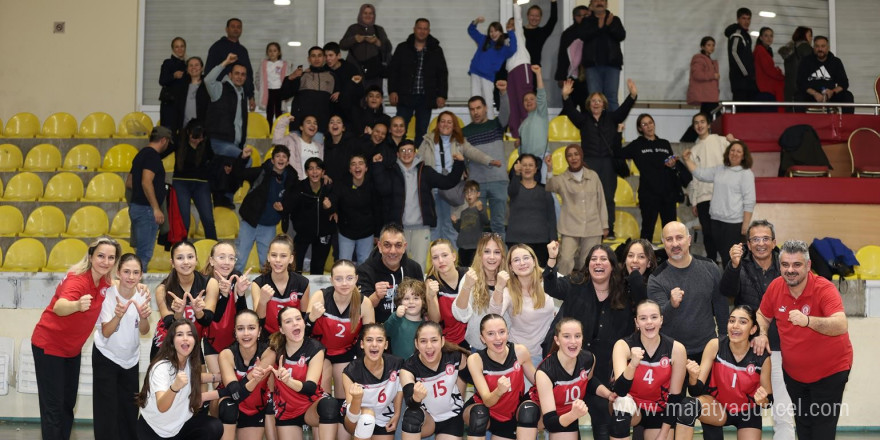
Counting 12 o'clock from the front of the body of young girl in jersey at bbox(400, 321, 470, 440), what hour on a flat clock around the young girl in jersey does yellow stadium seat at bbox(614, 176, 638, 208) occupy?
The yellow stadium seat is roughly at 7 o'clock from the young girl in jersey.

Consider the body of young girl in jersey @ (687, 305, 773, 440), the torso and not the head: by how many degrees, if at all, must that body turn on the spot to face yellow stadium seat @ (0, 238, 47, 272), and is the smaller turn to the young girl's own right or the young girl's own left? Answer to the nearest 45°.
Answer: approximately 90° to the young girl's own right

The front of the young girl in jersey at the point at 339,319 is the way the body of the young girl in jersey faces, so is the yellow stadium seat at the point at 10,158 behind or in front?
behind
